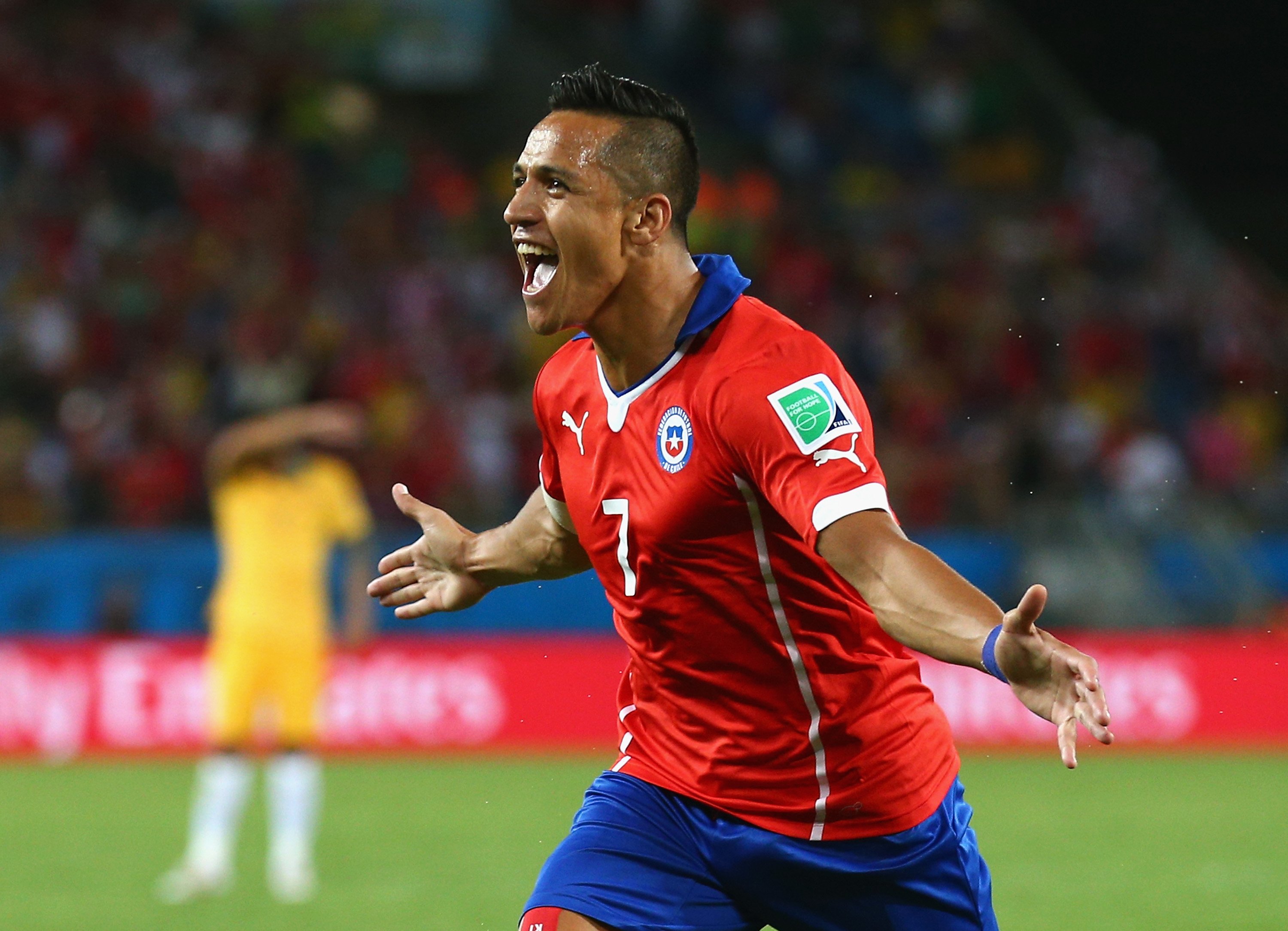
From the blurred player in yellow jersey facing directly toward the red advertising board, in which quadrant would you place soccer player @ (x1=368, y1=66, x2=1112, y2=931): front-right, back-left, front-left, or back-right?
back-right

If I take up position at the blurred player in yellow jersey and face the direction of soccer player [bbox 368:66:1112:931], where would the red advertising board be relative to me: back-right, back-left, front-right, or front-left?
back-left

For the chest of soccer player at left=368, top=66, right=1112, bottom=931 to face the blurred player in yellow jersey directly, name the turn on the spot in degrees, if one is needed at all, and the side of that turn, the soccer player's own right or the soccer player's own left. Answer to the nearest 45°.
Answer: approximately 135° to the soccer player's own right

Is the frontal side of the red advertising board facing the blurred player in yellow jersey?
yes

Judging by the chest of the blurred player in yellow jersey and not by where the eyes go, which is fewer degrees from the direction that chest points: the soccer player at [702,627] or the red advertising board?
the soccer player

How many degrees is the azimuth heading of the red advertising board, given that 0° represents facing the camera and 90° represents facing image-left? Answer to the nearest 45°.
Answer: approximately 0°

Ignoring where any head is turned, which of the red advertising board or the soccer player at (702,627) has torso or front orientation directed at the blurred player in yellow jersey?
the red advertising board

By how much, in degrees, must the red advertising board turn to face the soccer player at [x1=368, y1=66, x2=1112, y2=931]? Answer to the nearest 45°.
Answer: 0° — it already faces them

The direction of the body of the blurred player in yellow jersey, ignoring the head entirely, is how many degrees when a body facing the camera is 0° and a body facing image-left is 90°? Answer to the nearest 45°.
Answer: approximately 0°

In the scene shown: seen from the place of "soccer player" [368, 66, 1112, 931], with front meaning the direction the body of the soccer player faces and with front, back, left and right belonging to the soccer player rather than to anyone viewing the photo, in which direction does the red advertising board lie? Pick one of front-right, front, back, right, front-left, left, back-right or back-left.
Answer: back-right
